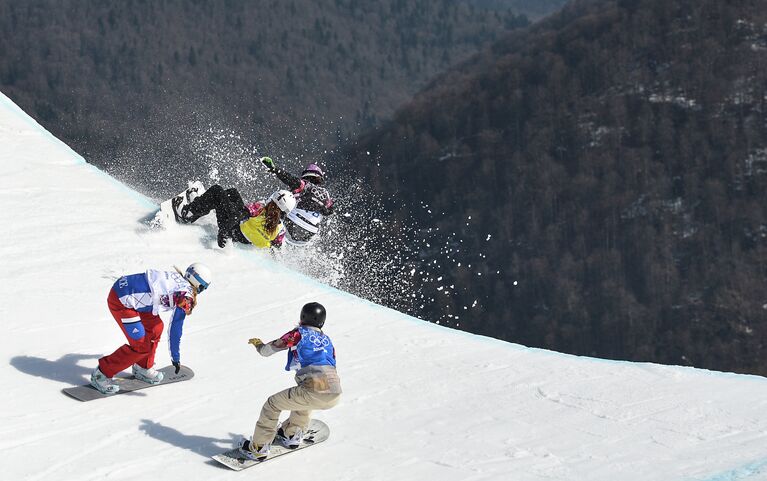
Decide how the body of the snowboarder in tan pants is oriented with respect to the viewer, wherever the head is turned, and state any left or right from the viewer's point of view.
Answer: facing away from the viewer and to the left of the viewer

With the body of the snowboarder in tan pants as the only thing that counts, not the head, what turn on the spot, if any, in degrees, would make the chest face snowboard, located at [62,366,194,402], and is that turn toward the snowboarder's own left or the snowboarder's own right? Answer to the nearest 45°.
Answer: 0° — they already face it

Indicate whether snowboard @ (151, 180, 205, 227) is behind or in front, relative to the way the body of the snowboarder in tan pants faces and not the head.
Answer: in front

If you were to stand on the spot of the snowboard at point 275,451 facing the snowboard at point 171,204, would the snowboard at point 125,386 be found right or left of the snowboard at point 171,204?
left

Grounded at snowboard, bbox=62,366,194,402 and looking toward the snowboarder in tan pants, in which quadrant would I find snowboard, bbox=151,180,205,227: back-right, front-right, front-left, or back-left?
back-left
